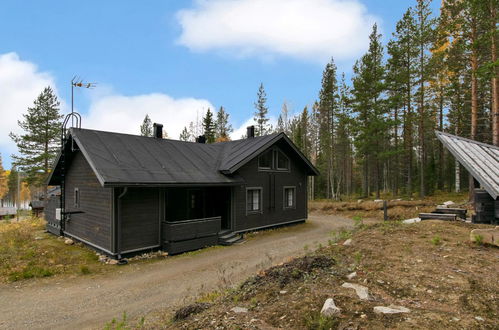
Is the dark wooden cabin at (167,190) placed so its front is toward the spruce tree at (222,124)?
no

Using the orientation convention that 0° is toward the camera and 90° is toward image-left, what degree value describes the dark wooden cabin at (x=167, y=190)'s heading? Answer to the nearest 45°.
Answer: approximately 315°

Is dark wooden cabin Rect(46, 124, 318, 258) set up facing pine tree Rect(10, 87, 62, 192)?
no

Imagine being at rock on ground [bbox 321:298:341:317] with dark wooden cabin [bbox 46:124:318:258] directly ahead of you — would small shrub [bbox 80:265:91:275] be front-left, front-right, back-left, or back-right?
front-left

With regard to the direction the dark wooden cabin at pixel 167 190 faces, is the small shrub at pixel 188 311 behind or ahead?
ahead

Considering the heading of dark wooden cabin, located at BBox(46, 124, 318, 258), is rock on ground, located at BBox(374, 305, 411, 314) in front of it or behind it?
in front

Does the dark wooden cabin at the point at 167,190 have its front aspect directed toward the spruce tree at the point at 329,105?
no
